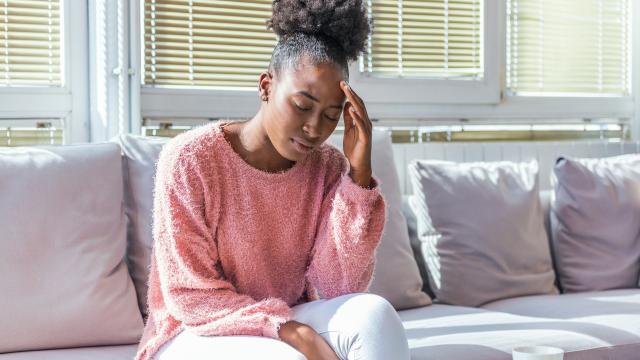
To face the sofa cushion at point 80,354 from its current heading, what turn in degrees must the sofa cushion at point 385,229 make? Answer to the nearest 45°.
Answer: approximately 45° to its right

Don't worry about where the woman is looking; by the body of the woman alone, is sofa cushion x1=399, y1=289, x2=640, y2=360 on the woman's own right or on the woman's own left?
on the woman's own left

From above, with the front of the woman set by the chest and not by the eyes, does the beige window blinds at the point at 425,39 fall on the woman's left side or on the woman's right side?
on the woman's left side

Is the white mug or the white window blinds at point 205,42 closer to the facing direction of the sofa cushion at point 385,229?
the white mug

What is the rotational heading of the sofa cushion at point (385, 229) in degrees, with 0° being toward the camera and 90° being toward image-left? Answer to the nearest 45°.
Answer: approximately 0°

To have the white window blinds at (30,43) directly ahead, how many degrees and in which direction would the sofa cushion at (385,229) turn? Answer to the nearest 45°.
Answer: approximately 90° to its right

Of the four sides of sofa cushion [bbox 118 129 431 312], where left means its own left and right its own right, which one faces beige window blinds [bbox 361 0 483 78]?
back
